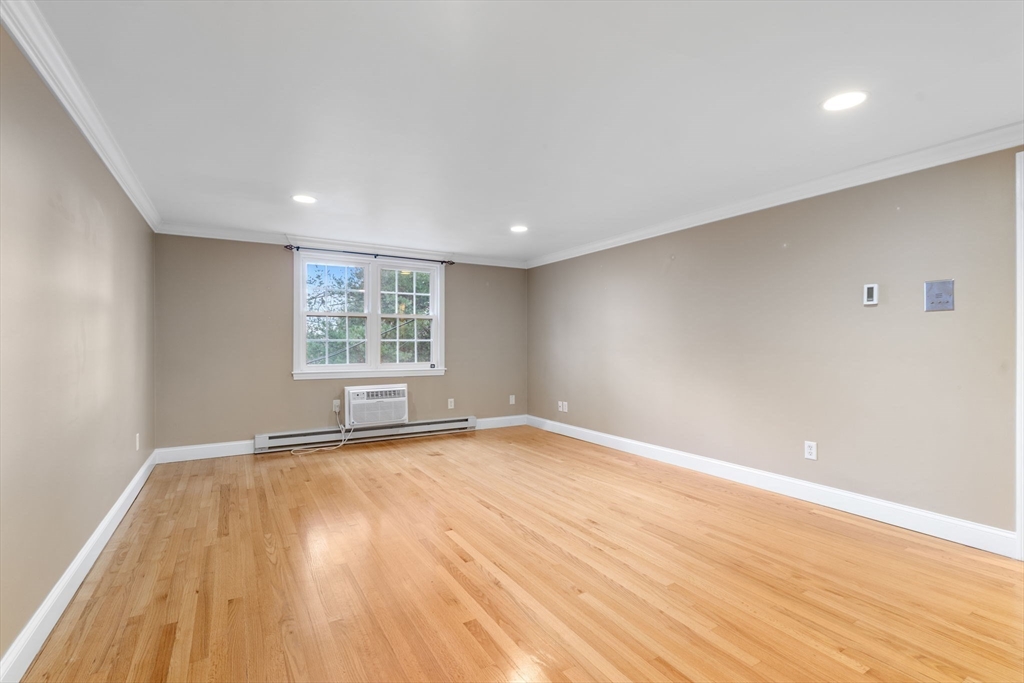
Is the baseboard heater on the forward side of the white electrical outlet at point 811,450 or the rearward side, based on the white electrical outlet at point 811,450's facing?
on the forward side

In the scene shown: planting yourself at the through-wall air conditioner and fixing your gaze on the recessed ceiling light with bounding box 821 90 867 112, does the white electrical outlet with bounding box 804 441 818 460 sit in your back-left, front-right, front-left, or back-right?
front-left

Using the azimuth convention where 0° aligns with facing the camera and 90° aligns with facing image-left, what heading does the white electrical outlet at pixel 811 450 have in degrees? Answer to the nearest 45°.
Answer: approximately 45°

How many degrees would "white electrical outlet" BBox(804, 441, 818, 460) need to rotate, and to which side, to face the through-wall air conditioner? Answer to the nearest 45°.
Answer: approximately 45° to its right
